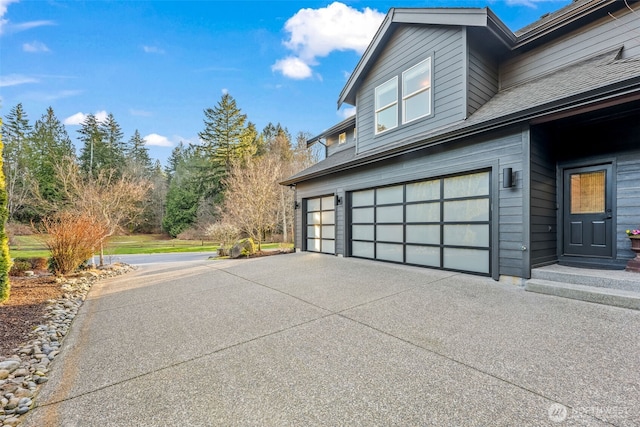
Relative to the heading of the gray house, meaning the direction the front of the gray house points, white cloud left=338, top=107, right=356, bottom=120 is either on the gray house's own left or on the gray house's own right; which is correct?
on the gray house's own right

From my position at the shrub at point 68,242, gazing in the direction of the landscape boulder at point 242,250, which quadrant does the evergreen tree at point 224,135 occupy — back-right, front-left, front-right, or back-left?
front-left

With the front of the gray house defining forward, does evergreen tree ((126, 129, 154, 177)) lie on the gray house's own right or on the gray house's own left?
on the gray house's own right

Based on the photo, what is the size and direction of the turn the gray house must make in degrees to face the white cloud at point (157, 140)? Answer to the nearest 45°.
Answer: approximately 90° to its right

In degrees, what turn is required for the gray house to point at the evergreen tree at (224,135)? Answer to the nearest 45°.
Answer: approximately 90° to its right

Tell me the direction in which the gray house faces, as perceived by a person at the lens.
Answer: facing the viewer and to the left of the viewer

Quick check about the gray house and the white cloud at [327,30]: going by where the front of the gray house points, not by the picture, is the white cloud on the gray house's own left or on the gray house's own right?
on the gray house's own right

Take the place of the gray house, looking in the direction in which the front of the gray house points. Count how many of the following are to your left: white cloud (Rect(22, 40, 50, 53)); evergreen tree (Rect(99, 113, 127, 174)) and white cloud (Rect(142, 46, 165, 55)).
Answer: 0

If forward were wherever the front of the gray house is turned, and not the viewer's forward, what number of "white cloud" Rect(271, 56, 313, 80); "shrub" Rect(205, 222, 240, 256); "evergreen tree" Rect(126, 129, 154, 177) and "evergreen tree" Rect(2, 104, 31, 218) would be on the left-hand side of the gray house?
0
